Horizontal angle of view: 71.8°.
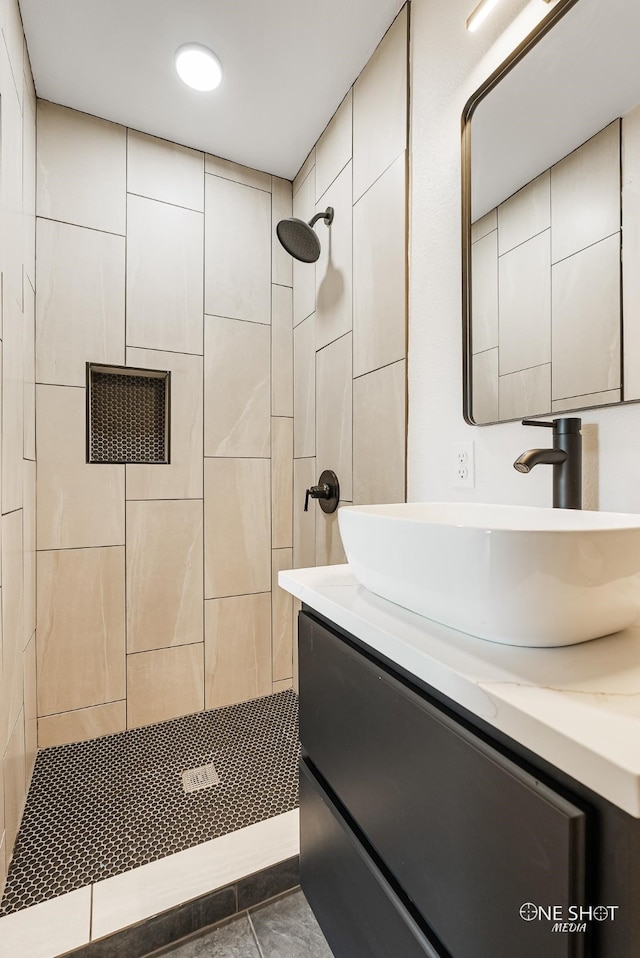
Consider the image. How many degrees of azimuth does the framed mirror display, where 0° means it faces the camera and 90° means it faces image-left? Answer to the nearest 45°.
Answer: approximately 45°

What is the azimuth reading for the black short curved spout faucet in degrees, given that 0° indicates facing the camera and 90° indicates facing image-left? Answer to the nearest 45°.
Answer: approximately 45°

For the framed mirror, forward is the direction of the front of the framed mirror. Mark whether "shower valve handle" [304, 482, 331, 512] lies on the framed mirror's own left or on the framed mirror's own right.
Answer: on the framed mirror's own right

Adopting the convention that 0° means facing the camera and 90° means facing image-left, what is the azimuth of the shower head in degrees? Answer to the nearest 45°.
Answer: approximately 45°

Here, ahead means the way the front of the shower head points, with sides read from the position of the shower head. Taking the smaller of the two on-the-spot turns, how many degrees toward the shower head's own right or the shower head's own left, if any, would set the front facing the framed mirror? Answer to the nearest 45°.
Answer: approximately 90° to the shower head's own left
